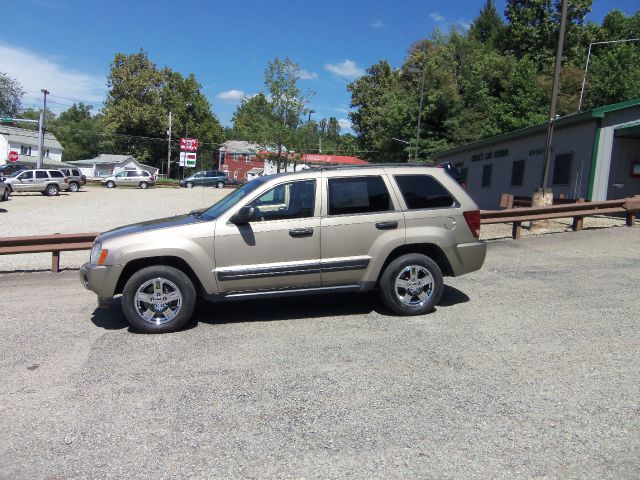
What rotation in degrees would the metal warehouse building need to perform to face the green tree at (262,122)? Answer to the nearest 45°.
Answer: approximately 90° to its right

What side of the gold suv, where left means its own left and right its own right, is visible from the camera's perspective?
left

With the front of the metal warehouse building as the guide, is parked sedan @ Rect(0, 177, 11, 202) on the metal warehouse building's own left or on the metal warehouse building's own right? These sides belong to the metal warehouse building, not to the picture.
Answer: on the metal warehouse building's own right

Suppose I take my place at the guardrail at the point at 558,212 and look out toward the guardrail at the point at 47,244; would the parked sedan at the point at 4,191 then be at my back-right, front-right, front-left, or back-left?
front-right

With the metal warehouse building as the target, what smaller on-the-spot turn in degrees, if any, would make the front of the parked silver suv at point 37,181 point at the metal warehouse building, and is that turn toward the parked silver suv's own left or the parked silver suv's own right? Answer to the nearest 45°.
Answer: approximately 135° to the parked silver suv's own left

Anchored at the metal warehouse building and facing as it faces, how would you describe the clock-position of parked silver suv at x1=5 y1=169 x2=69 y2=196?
The parked silver suv is roughly at 2 o'clock from the metal warehouse building.

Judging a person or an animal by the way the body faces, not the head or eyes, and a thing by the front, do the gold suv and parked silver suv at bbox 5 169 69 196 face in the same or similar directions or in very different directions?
same or similar directions

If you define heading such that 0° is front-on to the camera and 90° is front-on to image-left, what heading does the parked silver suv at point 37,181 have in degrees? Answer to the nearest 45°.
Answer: approximately 90°

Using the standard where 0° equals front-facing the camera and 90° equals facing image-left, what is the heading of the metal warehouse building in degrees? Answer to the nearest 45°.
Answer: approximately 45°

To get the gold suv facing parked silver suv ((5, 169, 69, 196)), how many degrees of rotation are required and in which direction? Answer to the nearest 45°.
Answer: approximately 45° to its right

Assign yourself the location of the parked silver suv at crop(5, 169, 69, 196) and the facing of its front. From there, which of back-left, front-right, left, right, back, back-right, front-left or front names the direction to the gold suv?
left

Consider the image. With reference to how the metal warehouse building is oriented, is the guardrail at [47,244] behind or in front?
in front

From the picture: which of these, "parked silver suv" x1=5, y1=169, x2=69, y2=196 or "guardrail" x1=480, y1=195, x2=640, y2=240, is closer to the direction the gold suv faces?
the parked silver suv

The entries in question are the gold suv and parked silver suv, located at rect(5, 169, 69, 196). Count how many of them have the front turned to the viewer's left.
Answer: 2

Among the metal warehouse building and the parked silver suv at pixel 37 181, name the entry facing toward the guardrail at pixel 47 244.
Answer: the metal warehouse building
